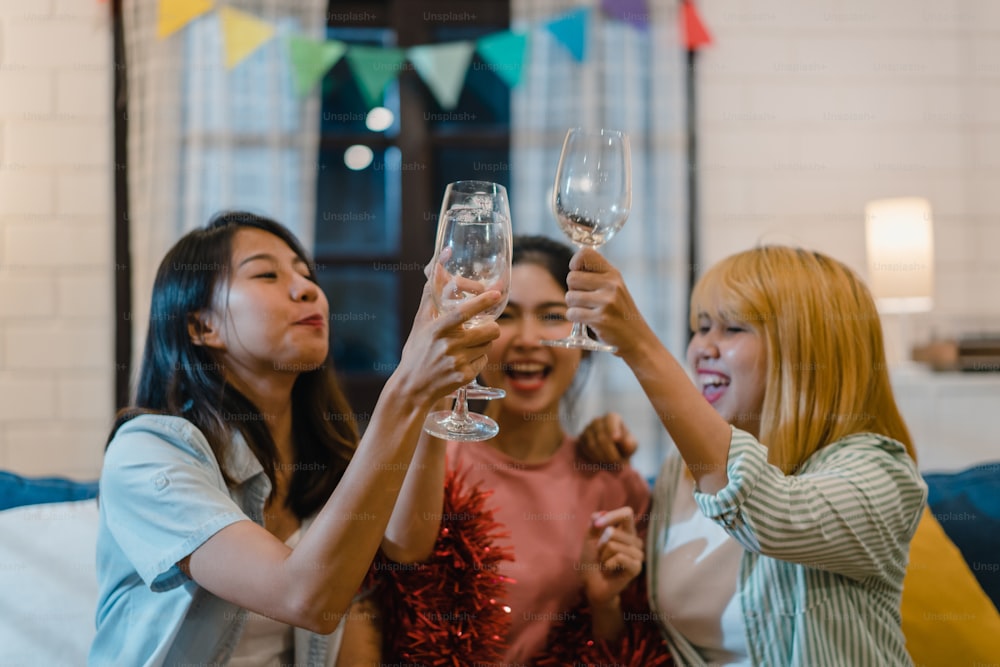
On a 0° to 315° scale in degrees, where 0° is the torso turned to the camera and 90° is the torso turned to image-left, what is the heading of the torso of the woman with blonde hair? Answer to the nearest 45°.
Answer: approximately 45°

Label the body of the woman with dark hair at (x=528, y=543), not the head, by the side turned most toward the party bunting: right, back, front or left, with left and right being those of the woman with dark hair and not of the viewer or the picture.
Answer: back

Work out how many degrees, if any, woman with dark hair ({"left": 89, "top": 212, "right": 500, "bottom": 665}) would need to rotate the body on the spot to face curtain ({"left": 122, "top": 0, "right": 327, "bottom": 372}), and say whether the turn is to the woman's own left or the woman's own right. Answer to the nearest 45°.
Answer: approximately 135° to the woman's own left

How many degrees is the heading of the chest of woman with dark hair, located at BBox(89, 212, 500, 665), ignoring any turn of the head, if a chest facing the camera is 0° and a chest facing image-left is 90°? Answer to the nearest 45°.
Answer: approximately 315°
